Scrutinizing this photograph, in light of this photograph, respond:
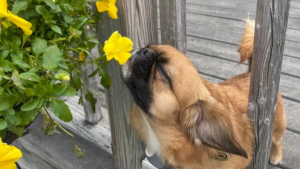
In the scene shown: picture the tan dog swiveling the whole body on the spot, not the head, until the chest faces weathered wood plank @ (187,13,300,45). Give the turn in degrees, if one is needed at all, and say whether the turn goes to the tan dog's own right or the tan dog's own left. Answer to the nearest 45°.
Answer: approximately 135° to the tan dog's own right

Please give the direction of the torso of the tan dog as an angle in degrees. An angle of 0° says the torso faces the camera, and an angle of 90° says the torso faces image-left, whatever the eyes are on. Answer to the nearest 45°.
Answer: approximately 45°

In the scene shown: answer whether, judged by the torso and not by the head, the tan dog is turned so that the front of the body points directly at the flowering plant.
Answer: yes

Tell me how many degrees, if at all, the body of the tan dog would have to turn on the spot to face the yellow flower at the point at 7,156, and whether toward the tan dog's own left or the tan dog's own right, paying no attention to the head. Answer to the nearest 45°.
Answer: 0° — it already faces it

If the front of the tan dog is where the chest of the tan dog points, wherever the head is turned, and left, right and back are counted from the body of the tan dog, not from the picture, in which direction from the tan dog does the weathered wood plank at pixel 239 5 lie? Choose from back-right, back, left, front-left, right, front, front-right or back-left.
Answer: back-right
